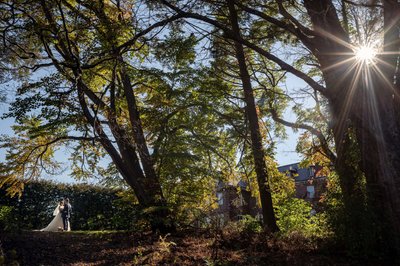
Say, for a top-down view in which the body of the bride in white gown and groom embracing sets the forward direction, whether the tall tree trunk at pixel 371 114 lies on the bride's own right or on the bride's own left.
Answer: on the bride's own right
